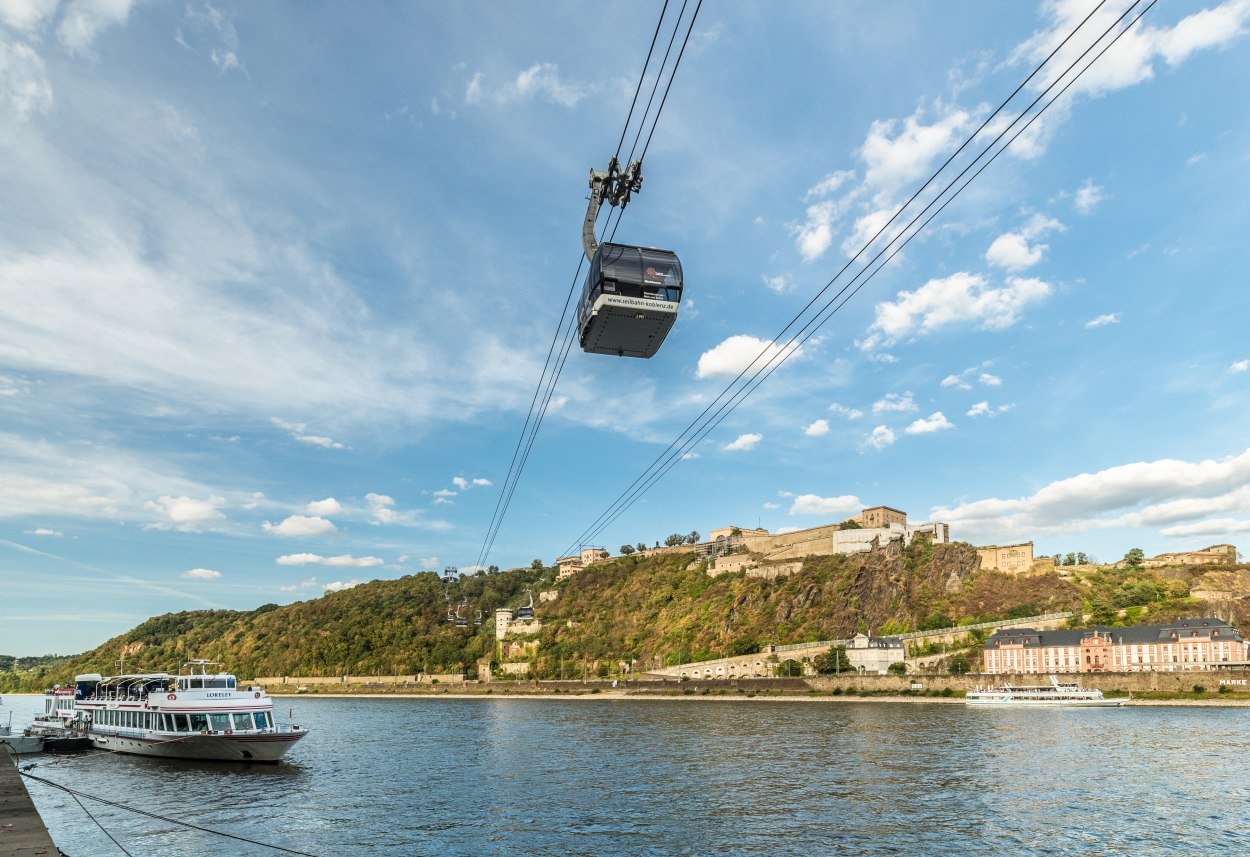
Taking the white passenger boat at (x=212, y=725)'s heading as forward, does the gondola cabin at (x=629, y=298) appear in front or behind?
in front

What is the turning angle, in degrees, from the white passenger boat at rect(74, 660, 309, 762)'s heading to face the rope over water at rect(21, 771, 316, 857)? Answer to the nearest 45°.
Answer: approximately 45° to its right
